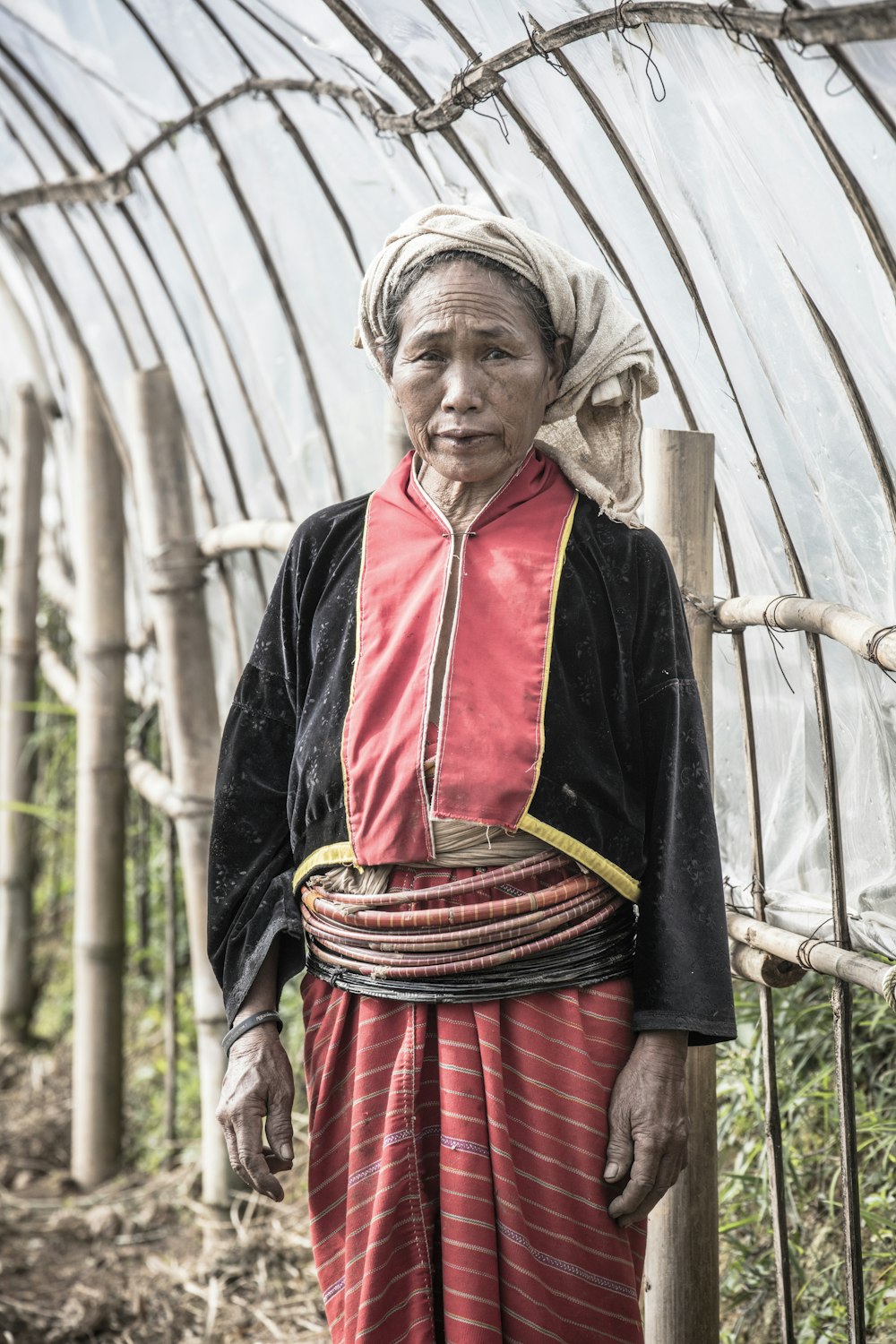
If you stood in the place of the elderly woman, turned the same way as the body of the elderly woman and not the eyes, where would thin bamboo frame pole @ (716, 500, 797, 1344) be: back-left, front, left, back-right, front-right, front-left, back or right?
back-left

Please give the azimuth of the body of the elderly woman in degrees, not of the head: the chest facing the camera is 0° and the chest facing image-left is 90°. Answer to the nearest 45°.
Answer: approximately 0°
